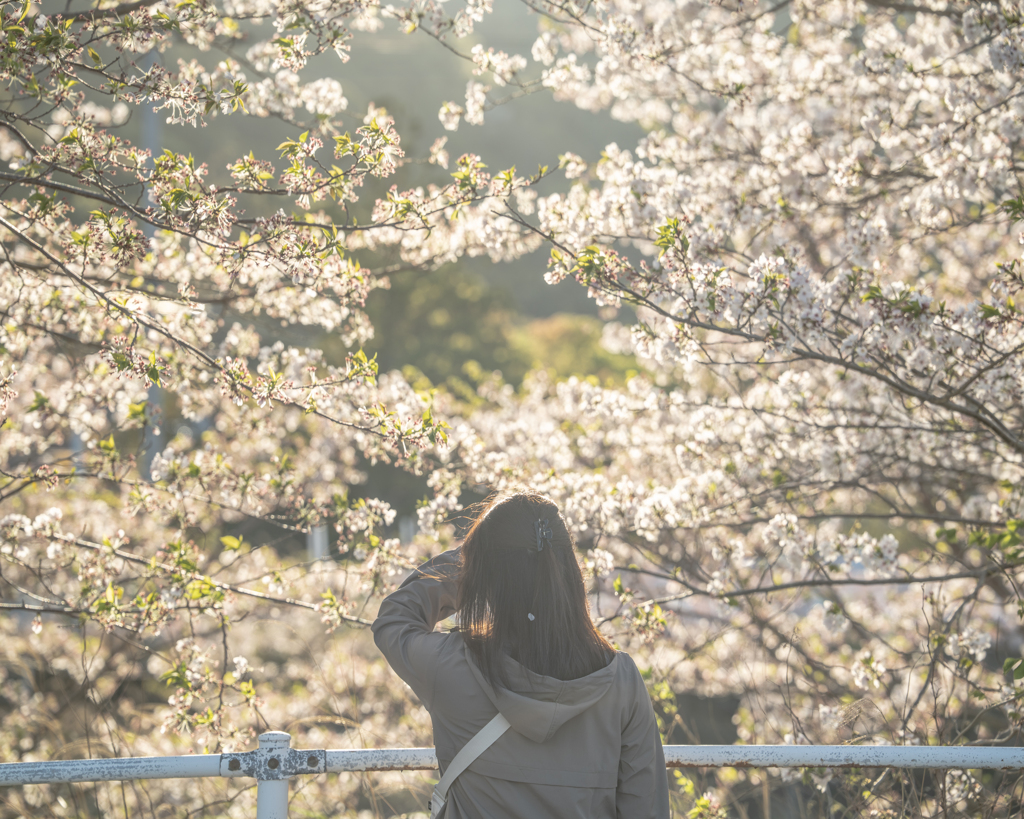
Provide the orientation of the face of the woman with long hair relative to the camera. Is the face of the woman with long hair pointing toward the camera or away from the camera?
away from the camera

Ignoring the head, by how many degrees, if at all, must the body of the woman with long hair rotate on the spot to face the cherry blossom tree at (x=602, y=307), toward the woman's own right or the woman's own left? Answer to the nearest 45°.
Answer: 0° — they already face it

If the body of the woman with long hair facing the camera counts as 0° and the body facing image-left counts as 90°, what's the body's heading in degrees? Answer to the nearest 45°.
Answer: approximately 180°
